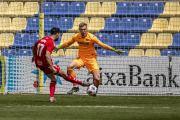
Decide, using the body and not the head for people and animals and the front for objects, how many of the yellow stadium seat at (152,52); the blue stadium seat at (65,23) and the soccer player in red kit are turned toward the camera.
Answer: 2

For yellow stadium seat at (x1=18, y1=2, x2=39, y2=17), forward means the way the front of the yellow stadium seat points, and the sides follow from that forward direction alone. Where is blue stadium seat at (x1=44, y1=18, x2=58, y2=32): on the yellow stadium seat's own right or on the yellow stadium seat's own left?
on the yellow stadium seat's own left

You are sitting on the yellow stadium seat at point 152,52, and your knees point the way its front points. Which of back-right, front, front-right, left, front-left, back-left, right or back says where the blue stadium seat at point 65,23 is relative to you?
right

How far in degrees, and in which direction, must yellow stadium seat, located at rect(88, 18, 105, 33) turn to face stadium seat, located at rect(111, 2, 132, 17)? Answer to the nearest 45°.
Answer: approximately 180°

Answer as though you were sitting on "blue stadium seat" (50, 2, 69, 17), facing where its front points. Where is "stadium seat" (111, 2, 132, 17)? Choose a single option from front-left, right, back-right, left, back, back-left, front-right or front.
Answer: back-left

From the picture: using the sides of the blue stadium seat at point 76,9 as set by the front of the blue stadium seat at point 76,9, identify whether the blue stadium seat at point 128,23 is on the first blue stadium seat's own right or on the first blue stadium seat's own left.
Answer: on the first blue stadium seat's own left

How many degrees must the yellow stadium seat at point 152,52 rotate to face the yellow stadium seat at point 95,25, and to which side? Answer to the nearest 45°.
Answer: approximately 90° to its right

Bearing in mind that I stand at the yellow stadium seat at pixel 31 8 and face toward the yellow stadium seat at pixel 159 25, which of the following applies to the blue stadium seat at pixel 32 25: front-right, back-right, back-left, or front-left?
front-right

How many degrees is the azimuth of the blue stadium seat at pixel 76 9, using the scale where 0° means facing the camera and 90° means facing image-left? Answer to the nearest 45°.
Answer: approximately 45°

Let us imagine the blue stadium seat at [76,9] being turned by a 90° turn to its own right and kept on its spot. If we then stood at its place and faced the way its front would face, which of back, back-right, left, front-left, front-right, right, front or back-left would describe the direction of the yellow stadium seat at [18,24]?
front-left

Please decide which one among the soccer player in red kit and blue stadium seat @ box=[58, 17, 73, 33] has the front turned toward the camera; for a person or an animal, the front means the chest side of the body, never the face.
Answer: the blue stadium seat

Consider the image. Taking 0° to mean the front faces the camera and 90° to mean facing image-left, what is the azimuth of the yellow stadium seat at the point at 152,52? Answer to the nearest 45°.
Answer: approximately 0°

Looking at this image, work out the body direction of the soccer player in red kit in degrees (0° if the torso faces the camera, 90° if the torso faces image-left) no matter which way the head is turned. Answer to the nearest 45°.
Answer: approximately 225°

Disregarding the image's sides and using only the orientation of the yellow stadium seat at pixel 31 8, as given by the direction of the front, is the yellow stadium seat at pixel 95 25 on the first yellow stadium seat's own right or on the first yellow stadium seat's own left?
on the first yellow stadium seat's own left

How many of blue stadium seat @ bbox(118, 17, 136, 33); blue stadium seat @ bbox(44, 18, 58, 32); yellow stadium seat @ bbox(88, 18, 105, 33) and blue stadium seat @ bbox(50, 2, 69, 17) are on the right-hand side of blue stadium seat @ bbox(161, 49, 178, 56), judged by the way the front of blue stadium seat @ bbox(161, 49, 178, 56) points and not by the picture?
4

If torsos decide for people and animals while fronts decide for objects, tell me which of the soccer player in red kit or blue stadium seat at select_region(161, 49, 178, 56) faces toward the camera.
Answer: the blue stadium seat

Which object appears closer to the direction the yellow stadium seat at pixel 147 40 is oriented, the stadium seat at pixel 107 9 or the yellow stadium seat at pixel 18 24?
the yellow stadium seat

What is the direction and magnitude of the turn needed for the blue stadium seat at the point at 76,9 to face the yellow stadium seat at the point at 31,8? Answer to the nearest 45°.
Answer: approximately 45° to its right

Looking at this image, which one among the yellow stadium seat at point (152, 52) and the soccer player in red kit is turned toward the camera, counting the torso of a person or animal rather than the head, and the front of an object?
the yellow stadium seat
